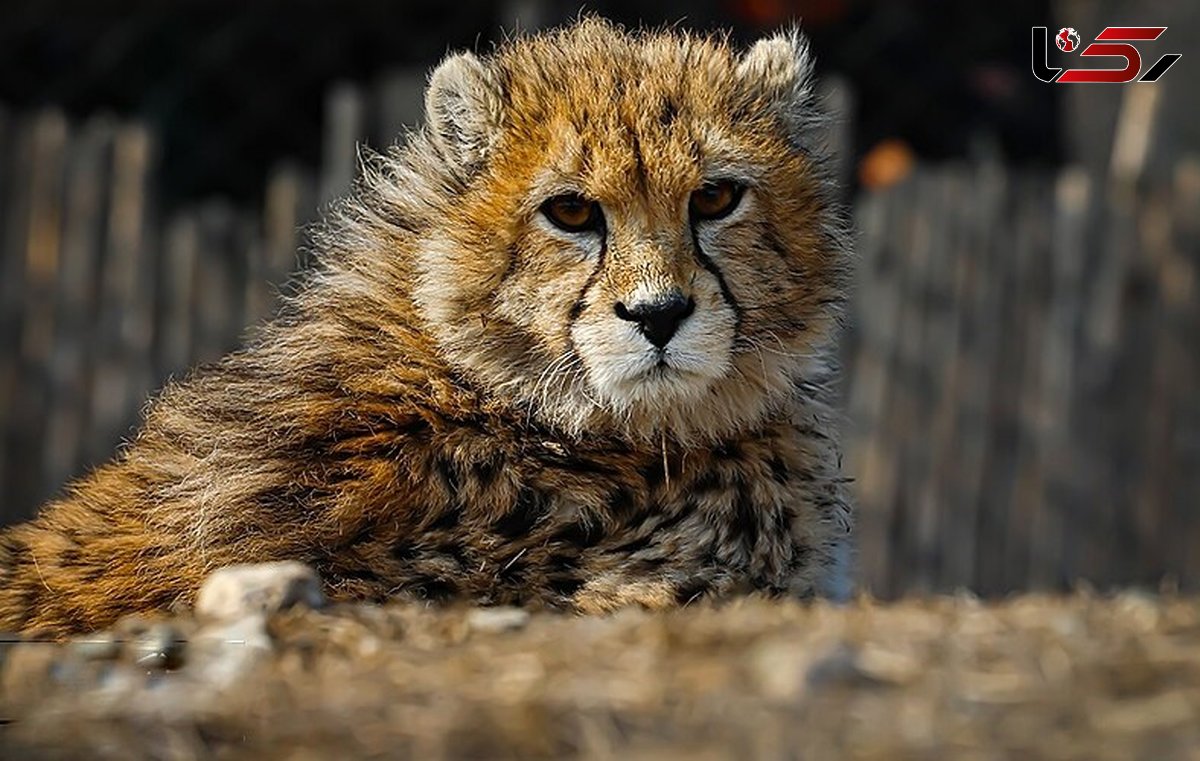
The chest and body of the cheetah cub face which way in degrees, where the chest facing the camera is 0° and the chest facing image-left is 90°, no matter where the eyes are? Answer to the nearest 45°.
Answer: approximately 315°

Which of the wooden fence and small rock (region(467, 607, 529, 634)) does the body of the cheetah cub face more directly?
the small rock

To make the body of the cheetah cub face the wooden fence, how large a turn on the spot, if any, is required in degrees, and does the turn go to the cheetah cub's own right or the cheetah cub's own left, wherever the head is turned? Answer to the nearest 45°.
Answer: approximately 90° to the cheetah cub's own left

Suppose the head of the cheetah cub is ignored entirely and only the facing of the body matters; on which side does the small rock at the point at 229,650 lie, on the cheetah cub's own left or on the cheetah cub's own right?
on the cheetah cub's own right

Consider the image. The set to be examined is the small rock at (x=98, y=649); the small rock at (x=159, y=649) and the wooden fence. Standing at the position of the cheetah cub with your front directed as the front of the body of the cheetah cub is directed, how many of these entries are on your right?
2

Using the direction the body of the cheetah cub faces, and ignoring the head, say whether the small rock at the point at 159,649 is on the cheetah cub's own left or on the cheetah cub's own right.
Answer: on the cheetah cub's own right

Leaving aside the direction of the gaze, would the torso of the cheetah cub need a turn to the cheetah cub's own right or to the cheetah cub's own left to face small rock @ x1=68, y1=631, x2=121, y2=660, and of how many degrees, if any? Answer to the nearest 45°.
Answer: approximately 90° to the cheetah cub's own right
